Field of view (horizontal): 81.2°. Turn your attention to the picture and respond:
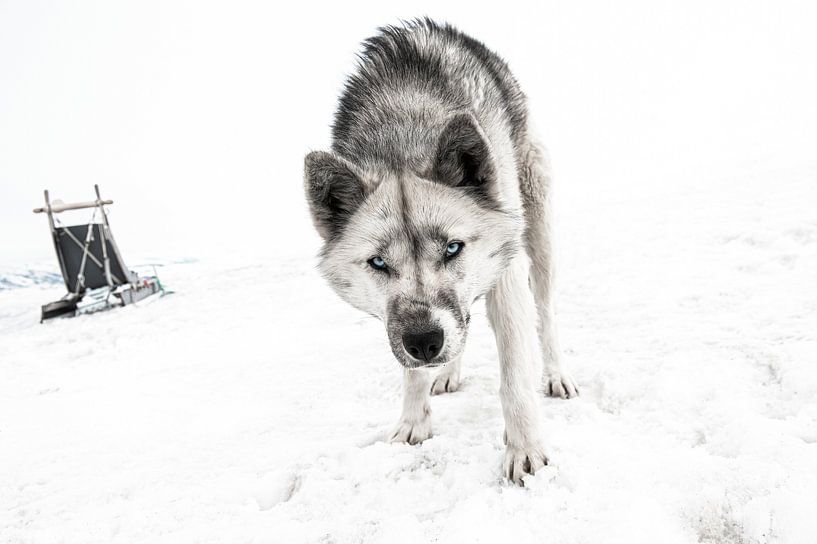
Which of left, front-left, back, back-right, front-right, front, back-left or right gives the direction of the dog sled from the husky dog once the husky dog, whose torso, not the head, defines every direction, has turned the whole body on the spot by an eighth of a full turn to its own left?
back

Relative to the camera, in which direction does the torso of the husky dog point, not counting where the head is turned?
toward the camera
